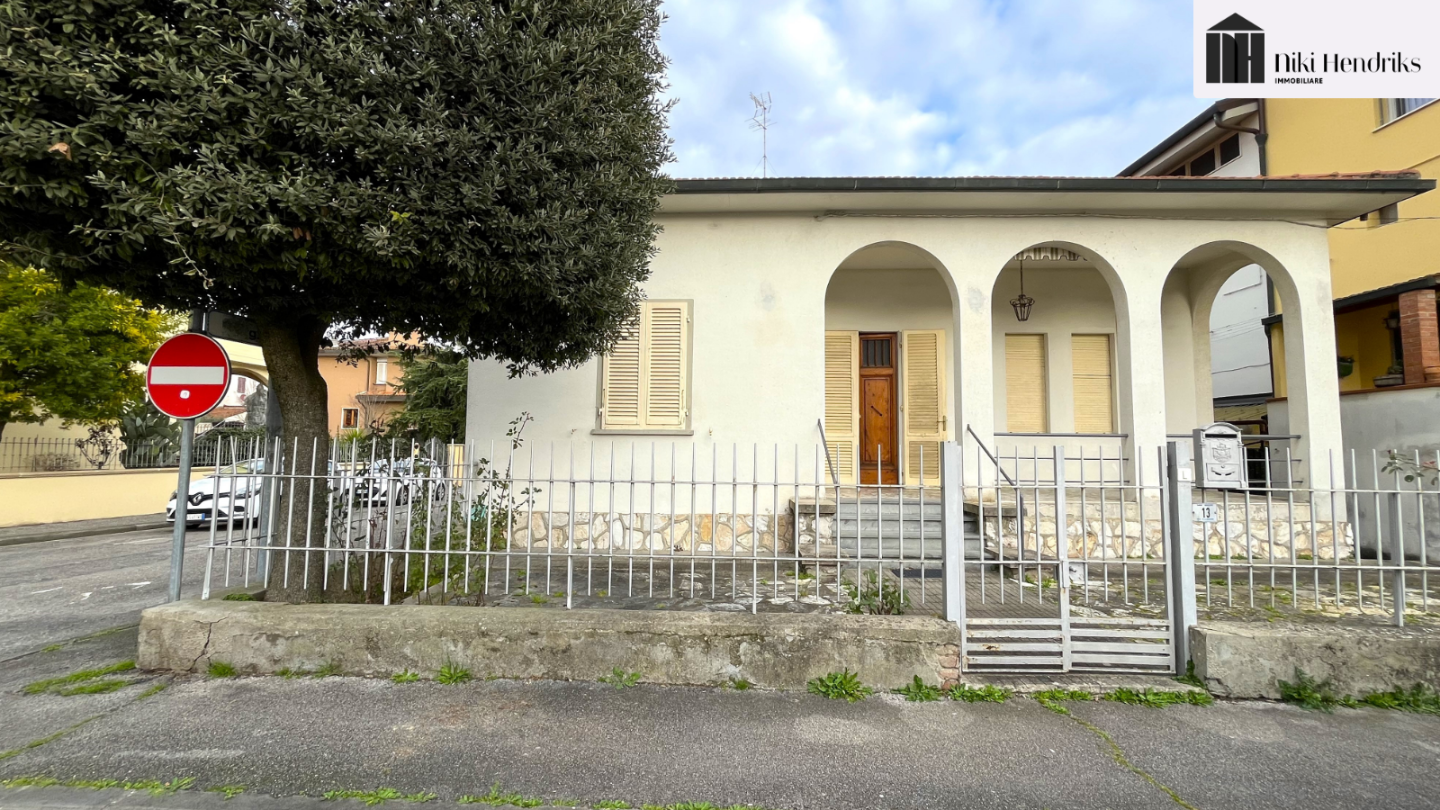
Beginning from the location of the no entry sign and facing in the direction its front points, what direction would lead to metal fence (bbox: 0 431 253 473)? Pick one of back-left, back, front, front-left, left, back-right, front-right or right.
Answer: back

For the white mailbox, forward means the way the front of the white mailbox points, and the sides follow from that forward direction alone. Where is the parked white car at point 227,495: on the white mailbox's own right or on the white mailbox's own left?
on the white mailbox's own right

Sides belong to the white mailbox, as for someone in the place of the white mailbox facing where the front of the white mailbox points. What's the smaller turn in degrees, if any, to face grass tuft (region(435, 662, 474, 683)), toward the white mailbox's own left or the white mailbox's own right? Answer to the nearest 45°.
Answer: approximately 45° to the white mailbox's own right

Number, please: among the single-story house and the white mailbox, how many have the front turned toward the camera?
2

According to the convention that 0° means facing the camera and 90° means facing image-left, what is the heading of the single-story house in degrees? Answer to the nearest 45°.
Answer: approximately 0°

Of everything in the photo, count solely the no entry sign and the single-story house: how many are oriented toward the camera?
2

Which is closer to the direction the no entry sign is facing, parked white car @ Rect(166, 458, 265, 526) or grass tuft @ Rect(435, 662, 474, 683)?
the grass tuft

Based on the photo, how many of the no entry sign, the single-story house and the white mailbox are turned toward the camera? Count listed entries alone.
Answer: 3

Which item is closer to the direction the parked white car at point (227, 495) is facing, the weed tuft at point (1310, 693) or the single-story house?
the weed tuft

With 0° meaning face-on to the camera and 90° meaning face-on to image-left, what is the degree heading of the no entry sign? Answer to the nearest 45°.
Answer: approximately 0°

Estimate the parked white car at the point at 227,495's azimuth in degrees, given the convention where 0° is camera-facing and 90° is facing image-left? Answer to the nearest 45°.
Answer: approximately 45°
